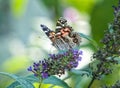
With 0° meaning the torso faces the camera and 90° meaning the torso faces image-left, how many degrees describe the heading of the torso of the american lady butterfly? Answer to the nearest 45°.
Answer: approximately 90°
